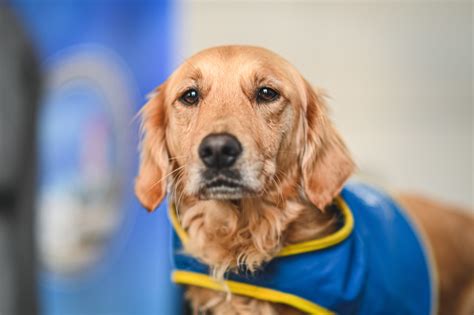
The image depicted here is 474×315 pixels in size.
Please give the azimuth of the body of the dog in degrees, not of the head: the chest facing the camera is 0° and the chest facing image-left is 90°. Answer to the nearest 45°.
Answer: approximately 45°
